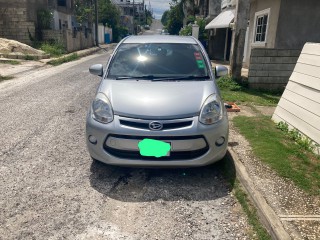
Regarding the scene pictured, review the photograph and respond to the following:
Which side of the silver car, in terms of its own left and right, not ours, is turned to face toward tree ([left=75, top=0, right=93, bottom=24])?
back

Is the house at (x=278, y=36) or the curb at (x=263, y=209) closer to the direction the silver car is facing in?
the curb

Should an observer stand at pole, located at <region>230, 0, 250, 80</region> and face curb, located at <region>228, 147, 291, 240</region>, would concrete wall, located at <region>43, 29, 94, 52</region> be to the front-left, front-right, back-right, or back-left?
back-right

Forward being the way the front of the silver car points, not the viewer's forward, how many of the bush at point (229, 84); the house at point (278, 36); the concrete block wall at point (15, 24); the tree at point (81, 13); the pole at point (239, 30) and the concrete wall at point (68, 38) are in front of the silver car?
0

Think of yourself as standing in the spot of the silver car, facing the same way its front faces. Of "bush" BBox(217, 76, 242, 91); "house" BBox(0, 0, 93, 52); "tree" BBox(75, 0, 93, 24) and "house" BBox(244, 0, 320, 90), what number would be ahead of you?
0

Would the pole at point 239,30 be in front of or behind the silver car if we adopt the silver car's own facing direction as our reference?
behind

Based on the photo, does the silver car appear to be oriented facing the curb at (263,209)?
no

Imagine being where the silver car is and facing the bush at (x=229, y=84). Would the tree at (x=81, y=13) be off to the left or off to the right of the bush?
left

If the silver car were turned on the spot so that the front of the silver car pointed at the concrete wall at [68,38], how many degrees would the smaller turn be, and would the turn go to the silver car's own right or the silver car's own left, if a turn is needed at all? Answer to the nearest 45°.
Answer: approximately 180°

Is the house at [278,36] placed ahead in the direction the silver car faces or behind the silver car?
behind

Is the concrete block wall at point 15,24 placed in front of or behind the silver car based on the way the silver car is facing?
behind

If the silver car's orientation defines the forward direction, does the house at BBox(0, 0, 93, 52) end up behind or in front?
behind

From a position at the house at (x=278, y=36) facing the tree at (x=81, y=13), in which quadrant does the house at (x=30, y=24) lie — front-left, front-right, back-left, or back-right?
front-left

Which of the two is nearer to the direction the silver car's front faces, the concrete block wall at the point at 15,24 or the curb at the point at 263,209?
the curb

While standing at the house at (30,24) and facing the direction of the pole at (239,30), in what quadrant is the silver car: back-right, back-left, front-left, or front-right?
front-right
